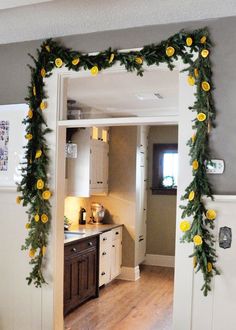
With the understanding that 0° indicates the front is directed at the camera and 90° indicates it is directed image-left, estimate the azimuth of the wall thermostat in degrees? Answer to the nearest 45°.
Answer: approximately 0°

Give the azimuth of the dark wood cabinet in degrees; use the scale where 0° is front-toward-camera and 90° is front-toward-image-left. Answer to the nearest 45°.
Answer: approximately 315°

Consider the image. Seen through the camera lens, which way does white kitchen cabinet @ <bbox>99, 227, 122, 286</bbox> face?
facing the viewer and to the right of the viewer

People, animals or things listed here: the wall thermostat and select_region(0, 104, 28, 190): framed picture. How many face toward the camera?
2

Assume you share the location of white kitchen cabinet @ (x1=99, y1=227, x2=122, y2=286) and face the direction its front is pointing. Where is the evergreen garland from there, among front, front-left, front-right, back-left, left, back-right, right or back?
front-right

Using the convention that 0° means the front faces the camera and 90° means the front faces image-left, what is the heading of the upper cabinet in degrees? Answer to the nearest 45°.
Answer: approximately 315°

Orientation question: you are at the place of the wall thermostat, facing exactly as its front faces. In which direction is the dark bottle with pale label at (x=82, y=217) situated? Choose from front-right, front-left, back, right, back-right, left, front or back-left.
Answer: back-right

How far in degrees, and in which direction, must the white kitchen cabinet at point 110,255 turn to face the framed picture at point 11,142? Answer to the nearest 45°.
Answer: approximately 45° to its right

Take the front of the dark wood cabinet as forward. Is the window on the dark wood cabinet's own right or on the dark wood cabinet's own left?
on the dark wood cabinet's own left

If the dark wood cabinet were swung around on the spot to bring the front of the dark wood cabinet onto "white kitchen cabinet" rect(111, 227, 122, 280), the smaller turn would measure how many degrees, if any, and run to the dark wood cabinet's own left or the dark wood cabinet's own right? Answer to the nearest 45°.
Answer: approximately 90° to the dark wood cabinet's own left

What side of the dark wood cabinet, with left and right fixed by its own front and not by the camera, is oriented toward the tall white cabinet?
left

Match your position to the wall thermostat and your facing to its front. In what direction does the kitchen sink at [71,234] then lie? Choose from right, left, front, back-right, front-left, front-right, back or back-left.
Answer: back-right
